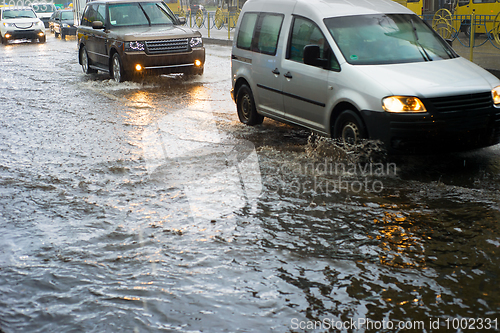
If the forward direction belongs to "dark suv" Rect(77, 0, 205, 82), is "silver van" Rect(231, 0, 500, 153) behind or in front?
in front

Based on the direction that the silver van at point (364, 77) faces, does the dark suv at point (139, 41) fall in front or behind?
behind

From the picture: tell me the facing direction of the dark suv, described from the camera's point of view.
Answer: facing the viewer and to the right of the viewer

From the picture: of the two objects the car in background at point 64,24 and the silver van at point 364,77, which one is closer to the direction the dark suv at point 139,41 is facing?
the silver van

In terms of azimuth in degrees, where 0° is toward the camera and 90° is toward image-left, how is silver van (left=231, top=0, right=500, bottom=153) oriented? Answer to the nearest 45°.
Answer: approximately 315°

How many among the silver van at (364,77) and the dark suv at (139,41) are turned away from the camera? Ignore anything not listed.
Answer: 0
